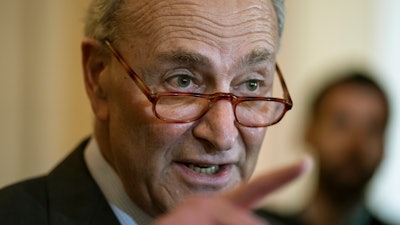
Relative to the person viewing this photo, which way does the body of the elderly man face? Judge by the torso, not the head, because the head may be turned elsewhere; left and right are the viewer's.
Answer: facing the viewer and to the right of the viewer

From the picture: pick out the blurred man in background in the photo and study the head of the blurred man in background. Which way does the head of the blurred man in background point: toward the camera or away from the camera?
toward the camera

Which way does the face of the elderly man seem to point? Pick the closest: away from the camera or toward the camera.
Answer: toward the camera
